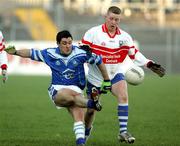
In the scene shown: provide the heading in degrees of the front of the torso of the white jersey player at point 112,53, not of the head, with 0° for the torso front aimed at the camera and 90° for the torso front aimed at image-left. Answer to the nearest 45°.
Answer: approximately 0°

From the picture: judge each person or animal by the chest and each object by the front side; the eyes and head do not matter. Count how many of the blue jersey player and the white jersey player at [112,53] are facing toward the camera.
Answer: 2

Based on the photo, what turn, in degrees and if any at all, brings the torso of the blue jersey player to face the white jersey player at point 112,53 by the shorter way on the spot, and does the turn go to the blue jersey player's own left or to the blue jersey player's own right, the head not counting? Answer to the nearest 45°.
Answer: approximately 135° to the blue jersey player's own left
